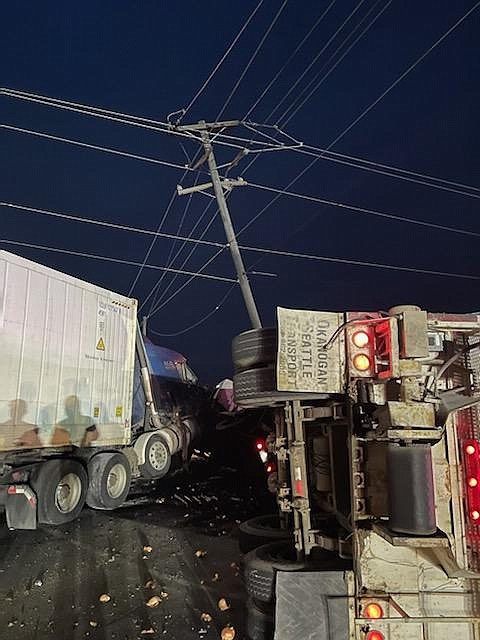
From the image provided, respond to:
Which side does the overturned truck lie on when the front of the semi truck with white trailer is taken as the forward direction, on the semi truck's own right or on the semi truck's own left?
on the semi truck's own right

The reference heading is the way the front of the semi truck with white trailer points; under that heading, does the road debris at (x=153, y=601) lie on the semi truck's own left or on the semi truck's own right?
on the semi truck's own right

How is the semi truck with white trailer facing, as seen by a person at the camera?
facing away from the viewer and to the right of the viewer
